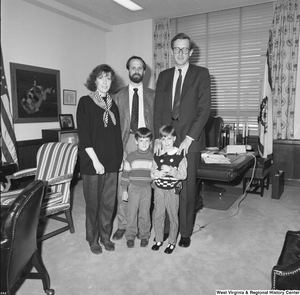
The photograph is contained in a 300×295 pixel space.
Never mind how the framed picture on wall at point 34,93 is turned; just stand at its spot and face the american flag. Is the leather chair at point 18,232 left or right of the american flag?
left

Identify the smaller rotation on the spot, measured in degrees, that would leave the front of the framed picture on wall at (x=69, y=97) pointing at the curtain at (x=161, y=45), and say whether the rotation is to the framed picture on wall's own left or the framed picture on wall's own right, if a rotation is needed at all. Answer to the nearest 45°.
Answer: approximately 45° to the framed picture on wall's own left

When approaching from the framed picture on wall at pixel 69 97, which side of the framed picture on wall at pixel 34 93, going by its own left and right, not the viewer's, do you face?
left

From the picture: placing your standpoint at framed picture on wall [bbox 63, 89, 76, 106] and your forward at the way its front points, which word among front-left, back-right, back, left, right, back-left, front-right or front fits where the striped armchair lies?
front-right

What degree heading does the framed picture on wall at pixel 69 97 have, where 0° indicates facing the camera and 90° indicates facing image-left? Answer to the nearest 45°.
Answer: approximately 315°

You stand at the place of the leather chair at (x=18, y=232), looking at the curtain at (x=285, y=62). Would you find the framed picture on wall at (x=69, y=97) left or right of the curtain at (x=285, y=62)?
left

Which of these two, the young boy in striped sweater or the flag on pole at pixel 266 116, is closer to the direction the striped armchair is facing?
the young boy in striped sweater

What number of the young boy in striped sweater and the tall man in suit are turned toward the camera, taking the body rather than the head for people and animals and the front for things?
2

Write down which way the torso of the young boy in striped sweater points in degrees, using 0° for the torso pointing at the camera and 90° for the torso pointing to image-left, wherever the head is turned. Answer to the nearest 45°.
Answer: approximately 0°

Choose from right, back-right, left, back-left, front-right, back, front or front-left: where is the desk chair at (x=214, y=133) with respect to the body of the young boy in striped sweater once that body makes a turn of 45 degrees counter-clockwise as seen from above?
left
